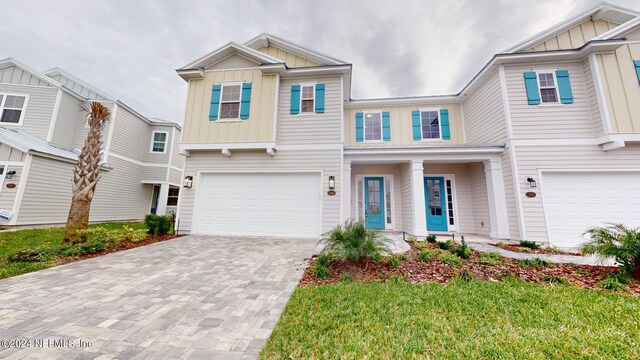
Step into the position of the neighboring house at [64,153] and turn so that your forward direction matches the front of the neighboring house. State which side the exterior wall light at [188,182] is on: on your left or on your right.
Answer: on your left

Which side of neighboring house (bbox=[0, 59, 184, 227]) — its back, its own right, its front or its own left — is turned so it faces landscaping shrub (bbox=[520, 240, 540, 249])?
left

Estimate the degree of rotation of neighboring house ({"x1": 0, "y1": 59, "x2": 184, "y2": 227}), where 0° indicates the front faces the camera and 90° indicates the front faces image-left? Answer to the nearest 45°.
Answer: approximately 45°

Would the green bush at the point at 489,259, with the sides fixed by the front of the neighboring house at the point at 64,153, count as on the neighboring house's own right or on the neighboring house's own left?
on the neighboring house's own left

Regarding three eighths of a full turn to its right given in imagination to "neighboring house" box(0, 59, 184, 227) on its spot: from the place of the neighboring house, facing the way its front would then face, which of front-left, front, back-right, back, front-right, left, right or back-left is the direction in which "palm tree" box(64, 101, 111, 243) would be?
back

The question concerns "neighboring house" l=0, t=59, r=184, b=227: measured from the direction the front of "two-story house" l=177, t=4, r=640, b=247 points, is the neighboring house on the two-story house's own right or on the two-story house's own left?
on the two-story house's own right

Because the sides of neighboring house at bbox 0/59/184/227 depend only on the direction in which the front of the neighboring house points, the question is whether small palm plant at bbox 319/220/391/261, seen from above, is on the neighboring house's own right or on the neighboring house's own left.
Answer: on the neighboring house's own left

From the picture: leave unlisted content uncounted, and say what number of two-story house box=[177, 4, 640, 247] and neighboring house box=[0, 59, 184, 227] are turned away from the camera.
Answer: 0

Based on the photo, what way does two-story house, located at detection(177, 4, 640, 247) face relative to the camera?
toward the camera
